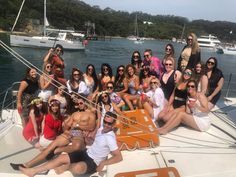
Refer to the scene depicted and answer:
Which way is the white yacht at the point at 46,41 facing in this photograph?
to the viewer's left

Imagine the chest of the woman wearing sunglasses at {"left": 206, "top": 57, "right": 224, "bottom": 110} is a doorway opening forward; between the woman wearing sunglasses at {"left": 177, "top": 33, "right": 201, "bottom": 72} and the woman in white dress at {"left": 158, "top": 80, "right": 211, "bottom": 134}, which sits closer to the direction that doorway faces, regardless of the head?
the woman in white dress

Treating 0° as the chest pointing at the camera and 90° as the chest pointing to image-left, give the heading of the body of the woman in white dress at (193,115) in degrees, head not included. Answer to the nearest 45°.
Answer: approximately 45°

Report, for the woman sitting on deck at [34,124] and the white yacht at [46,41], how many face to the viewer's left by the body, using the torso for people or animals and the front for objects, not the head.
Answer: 1

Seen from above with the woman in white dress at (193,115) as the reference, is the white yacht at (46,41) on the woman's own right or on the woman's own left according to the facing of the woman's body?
on the woman's own right

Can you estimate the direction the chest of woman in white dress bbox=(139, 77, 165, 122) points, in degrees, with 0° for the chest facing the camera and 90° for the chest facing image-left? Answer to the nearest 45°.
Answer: approximately 45°

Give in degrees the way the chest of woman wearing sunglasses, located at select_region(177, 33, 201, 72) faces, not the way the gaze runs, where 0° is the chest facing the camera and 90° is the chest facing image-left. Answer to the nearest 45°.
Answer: approximately 45°

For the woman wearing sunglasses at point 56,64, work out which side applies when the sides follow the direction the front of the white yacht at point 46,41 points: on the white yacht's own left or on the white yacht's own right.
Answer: on the white yacht's own left
